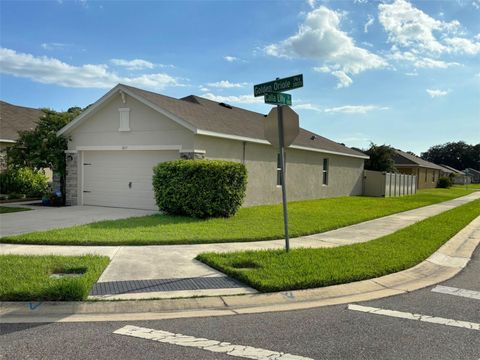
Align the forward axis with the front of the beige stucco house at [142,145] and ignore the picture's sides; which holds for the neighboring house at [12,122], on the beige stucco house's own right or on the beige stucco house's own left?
on the beige stucco house's own right

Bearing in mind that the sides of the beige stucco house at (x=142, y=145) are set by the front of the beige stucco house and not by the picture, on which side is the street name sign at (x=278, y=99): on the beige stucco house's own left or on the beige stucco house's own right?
on the beige stucco house's own left

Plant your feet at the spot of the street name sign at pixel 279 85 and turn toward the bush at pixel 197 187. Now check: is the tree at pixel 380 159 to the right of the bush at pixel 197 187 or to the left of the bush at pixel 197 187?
right

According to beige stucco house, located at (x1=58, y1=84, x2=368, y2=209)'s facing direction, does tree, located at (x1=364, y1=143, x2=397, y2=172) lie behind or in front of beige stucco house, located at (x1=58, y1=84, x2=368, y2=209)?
behind

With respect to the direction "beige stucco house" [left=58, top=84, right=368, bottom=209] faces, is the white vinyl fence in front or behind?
behind

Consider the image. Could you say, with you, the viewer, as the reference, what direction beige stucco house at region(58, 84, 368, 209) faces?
facing the viewer and to the left of the viewer

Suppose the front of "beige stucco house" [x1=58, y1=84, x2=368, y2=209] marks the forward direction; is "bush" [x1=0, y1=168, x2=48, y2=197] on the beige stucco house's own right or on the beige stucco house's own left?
on the beige stucco house's own right

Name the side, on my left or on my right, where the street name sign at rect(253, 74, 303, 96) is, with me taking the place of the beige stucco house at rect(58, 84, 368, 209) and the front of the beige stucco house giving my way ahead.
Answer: on my left

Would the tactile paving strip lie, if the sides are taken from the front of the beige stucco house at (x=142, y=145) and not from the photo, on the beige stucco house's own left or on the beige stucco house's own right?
on the beige stucco house's own left

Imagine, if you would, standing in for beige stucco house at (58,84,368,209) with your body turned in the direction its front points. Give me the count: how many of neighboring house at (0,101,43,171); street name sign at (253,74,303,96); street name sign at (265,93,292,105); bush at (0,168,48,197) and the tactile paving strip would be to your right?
2
